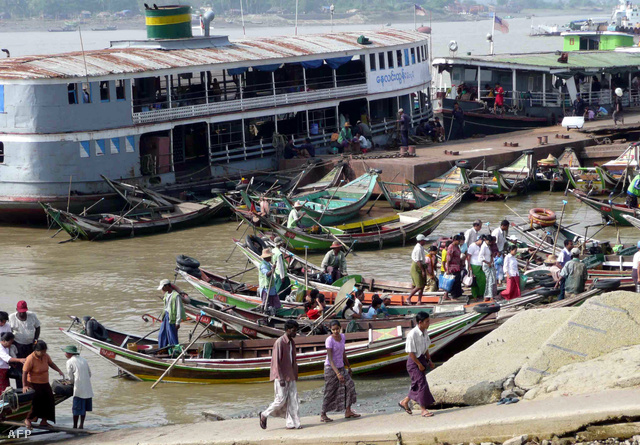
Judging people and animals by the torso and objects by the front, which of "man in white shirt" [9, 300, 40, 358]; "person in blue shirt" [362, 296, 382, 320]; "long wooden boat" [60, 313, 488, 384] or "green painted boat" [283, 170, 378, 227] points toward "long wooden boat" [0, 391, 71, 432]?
the man in white shirt

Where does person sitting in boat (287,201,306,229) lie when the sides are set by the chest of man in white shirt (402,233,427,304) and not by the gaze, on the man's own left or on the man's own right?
on the man's own left

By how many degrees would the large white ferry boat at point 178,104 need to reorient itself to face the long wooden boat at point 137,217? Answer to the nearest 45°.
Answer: approximately 135° to its right

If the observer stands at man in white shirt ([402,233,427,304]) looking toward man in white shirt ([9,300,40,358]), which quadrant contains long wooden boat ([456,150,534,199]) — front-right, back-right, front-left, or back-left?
back-right

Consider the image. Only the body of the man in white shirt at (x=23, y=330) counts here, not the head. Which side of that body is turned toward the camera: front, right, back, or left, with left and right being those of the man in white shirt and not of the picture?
front

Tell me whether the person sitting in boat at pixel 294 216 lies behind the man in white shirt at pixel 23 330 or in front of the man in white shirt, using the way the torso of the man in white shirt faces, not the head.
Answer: behind

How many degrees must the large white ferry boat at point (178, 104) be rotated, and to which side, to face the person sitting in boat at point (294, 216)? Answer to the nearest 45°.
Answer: approximately 135° to its right

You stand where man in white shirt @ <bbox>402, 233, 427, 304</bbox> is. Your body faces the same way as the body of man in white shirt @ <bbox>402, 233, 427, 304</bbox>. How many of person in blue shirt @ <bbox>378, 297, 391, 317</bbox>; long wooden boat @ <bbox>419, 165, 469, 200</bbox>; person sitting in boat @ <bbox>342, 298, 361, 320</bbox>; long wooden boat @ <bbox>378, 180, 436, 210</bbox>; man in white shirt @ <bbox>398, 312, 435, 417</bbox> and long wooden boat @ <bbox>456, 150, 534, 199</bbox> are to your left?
3

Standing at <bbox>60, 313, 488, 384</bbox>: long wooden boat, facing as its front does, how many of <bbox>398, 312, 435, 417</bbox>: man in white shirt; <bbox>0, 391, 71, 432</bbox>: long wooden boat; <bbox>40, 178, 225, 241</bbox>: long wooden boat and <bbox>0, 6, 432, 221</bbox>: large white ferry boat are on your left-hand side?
2

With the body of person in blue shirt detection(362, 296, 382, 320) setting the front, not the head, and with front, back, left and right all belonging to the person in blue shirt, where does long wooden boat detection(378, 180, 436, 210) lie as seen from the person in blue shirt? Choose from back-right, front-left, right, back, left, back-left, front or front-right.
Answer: left

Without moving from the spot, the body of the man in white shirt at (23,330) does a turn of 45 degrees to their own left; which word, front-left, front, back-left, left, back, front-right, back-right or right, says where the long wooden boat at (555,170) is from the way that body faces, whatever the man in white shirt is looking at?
left

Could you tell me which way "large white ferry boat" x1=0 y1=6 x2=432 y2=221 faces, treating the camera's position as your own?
facing away from the viewer and to the right of the viewer
